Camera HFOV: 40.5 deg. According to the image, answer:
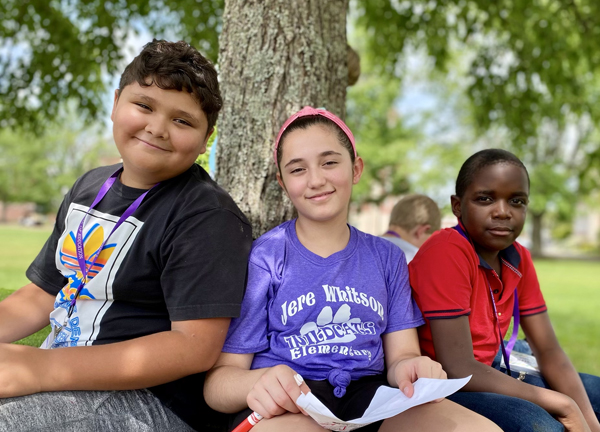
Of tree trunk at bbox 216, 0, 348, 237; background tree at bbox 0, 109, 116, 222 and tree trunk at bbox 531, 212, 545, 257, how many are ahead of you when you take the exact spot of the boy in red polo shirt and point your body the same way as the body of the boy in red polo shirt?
0

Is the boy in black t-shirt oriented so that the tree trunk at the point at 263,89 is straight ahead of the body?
no

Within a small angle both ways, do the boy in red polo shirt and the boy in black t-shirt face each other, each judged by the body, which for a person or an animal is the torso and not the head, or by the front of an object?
no

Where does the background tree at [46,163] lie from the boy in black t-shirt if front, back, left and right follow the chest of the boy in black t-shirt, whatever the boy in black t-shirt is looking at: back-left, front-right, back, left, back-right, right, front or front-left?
back-right

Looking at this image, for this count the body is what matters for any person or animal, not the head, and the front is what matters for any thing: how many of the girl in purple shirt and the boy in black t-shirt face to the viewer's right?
0

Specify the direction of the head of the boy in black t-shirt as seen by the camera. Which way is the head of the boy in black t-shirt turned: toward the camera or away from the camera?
toward the camera

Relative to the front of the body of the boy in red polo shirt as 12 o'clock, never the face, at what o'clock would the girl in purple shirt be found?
The girl in purple shirt is roughly at 3 o'clock from the boy in red polo shirt.

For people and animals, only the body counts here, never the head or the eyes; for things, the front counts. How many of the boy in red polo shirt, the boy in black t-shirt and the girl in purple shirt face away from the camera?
0

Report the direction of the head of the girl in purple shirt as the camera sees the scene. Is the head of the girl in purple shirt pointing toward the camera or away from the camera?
toward the camera

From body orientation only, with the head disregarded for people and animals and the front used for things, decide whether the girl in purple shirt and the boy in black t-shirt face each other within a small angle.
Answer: no

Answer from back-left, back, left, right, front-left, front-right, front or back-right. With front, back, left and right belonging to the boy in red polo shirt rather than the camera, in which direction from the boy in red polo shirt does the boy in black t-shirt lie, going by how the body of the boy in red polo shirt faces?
right

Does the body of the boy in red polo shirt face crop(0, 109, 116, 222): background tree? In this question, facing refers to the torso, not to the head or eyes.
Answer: no

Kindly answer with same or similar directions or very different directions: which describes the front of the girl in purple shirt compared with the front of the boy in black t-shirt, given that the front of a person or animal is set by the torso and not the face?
same or similar directions

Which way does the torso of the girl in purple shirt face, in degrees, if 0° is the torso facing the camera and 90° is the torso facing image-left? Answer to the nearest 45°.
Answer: approximately 0°

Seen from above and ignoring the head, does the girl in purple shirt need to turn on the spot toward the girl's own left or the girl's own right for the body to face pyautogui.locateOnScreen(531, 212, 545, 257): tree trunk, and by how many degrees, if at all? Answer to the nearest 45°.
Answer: approximately 180°

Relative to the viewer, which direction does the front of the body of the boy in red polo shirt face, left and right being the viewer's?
facing the viewer and to the right of the viewer
